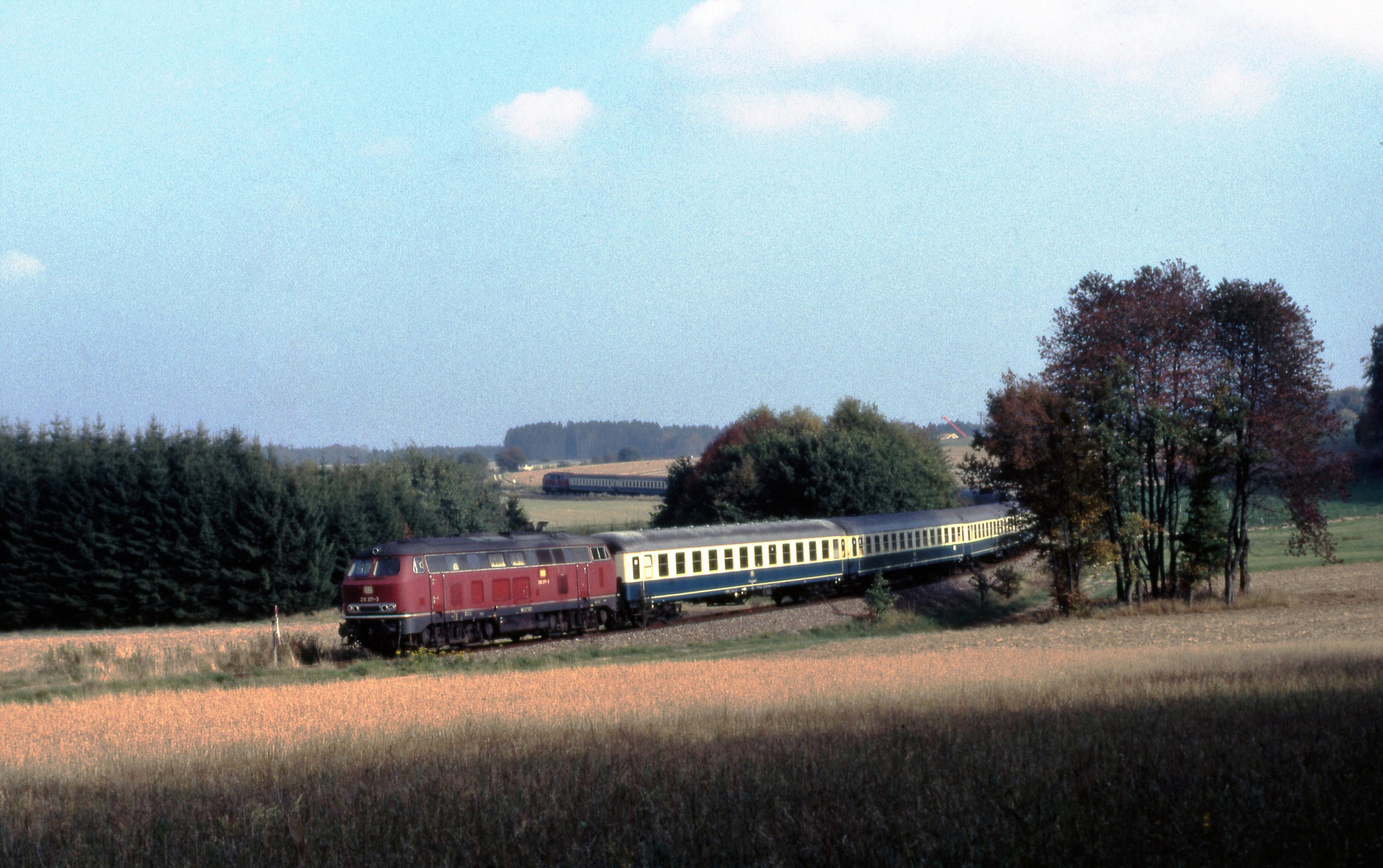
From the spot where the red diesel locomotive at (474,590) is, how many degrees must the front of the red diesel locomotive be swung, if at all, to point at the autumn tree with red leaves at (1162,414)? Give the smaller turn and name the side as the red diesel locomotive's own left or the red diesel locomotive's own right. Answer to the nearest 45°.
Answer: approximately 135° to the red diesel locomotive's own left

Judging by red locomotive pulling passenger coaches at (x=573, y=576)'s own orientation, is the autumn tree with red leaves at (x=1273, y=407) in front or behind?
behind

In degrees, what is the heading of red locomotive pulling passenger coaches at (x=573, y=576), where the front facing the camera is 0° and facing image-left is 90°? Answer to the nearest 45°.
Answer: approximately 45°

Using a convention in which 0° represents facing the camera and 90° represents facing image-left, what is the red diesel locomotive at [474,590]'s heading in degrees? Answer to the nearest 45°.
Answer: approximately 45°

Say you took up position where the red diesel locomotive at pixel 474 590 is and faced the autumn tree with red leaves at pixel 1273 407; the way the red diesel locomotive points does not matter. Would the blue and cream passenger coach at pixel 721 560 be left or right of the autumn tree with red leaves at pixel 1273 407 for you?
left

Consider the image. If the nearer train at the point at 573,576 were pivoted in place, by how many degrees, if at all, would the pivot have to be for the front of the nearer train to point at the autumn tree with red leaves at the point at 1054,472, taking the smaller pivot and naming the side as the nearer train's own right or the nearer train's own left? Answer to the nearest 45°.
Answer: approximately 135° to the nearer train's own left
